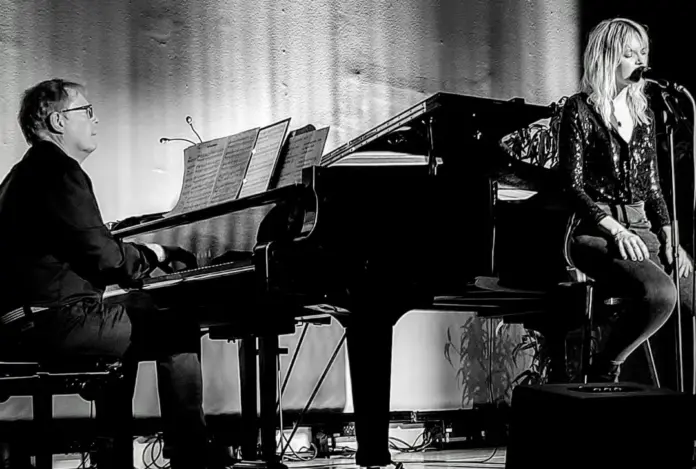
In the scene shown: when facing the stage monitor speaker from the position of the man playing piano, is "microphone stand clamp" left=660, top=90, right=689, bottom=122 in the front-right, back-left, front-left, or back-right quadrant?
front-left

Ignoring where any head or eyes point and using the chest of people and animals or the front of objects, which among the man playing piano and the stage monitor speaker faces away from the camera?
the stage monitor speaker

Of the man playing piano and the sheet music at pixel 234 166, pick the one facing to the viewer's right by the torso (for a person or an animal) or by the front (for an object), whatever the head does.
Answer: the man playing piano

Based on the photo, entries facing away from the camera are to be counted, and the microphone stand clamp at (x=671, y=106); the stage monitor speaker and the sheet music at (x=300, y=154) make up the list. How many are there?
1

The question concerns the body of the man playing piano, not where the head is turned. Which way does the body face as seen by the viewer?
to the viewer's right

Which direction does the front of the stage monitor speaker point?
away from the camera

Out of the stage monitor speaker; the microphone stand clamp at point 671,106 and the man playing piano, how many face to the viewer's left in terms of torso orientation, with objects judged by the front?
1

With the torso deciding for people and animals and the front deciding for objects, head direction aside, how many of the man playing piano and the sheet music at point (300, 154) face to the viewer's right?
1

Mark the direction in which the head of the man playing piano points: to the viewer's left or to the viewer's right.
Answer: to the viewer's right

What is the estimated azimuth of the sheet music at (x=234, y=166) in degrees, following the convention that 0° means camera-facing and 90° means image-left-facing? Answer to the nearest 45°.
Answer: approximately 45°
